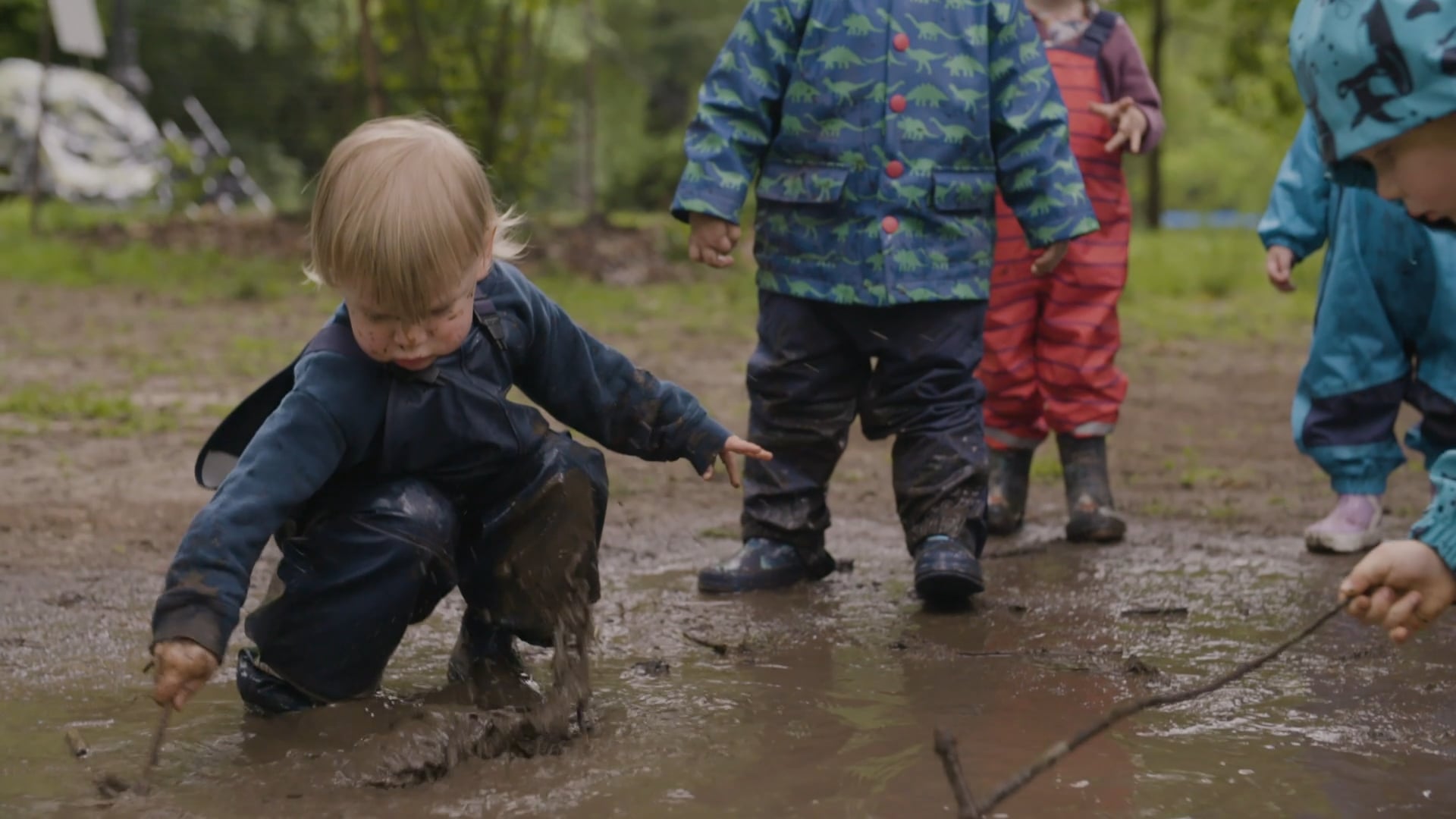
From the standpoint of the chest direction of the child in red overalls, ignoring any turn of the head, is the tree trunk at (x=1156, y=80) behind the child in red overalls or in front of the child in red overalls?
behind

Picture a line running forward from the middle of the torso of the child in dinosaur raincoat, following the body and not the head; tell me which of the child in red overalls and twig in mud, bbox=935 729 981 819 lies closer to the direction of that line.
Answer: the twig in mud

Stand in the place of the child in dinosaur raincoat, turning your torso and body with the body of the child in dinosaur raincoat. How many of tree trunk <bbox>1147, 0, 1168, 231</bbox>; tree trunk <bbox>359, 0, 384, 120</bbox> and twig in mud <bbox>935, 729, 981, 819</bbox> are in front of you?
1

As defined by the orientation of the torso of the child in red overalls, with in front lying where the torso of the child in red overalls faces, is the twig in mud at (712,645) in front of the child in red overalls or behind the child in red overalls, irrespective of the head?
in front

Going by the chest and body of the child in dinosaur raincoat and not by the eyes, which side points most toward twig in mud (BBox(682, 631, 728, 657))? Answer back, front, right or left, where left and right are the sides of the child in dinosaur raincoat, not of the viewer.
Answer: front

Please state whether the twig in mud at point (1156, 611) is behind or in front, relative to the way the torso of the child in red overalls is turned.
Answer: in front

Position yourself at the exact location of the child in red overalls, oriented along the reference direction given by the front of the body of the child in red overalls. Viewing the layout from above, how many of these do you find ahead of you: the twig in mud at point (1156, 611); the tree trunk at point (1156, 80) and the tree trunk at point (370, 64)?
1

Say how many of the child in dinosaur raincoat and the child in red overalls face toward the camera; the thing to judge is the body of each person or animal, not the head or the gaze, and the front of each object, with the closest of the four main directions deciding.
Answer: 2

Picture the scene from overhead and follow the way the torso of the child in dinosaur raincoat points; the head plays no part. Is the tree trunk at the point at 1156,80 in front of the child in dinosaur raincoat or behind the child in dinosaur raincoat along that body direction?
behind
